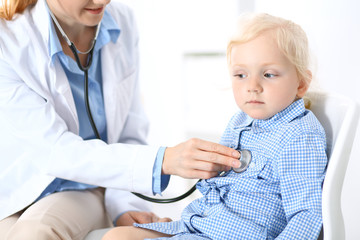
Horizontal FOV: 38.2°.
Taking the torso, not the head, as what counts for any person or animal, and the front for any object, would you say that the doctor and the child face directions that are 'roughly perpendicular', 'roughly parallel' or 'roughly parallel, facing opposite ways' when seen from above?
roughly perpendicular

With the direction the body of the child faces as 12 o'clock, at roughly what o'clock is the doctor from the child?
The doctor is roughly at 2 o'clock from the child.

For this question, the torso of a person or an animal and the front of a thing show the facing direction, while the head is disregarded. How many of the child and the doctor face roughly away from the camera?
0

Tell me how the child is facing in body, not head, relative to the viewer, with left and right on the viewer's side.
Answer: facing the viewer and to the left of the viewer

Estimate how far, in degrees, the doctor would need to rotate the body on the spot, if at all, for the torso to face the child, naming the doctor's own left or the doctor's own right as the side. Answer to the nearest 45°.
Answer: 0° — they already face them
